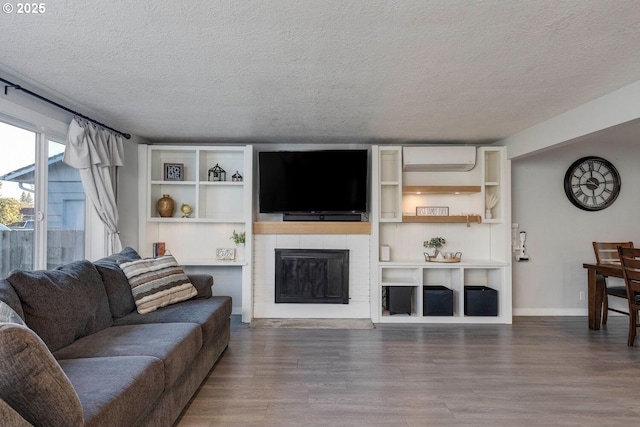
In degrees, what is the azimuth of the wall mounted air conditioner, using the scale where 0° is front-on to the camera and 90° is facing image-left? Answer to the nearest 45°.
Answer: approximately 0°

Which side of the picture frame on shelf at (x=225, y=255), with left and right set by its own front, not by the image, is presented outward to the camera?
front

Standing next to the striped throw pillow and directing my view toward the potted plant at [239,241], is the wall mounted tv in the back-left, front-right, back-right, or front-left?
front-right

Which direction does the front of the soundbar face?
toward the camera

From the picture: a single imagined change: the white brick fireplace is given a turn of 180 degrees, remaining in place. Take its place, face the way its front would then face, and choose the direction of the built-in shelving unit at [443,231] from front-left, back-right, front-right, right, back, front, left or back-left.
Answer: right

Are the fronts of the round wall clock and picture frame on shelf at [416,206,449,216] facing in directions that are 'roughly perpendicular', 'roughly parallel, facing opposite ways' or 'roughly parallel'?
roughly parallel

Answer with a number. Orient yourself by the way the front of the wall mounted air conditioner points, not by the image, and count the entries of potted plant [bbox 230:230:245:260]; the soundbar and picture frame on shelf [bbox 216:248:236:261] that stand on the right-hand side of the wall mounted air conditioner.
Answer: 3

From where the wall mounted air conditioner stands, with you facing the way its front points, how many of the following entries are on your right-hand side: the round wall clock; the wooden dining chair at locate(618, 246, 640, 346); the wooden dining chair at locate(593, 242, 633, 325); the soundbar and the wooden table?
1

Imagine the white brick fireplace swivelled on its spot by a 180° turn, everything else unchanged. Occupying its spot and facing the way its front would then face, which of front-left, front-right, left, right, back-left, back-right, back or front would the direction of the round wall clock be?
right

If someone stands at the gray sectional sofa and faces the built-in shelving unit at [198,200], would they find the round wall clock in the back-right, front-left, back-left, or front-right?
front-right

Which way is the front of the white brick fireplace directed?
toward the camera

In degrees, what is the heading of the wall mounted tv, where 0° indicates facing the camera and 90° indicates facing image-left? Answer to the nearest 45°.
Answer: approximately 0°

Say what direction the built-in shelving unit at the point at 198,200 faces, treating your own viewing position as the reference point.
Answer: facing the viewer

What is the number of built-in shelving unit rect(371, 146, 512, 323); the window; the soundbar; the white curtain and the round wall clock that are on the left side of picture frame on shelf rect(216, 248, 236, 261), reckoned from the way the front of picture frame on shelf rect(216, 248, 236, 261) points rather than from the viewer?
3

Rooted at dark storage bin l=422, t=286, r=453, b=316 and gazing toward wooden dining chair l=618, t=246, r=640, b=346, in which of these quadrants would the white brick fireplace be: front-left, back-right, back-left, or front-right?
back-right

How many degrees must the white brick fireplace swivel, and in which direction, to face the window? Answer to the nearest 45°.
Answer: approximately 45° to its right

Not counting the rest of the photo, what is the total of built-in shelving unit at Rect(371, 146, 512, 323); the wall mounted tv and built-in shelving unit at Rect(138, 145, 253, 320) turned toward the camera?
3
